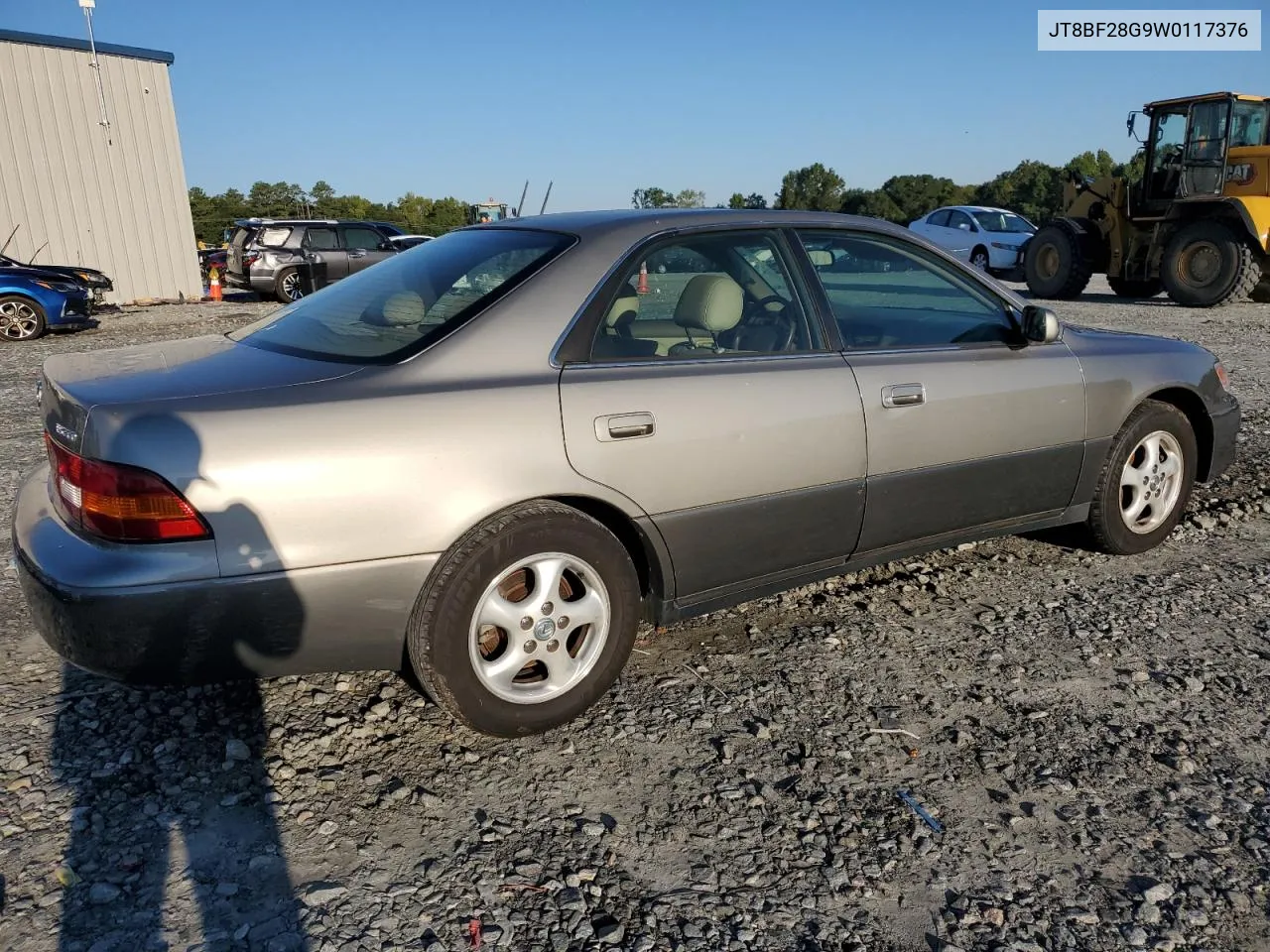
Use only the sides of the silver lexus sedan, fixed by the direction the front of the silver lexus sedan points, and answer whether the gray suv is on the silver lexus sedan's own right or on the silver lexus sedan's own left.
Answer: on the silver lexus sedan's own left

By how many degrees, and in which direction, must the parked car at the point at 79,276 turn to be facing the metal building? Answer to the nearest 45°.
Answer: approximately 135° to its left

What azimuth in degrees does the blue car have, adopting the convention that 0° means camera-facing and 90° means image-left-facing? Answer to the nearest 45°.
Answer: approximately 270°

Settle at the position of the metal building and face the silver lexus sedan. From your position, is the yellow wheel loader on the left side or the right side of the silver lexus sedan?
left

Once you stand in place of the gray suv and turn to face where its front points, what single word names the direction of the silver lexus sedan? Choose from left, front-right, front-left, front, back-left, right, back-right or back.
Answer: back-right

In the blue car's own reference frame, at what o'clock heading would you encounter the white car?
The white car is roughly at 12 o'clock from the blue car.

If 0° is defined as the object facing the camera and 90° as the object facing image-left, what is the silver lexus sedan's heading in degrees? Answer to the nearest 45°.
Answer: approximately 225°

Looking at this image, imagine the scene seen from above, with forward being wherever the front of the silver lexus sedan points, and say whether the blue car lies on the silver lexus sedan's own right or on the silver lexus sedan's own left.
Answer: on the silver lexus sedan's own left

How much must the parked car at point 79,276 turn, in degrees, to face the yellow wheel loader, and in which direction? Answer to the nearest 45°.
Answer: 0° — it already faces it

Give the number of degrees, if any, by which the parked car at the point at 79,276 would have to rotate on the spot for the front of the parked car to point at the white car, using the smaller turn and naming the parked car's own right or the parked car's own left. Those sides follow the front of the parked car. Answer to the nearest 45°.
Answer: approximately 45° to the parked car's own left

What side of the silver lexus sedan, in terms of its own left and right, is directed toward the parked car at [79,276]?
left
